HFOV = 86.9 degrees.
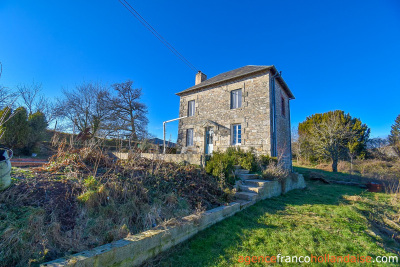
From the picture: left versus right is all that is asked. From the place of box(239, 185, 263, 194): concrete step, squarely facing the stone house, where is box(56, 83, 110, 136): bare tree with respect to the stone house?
left

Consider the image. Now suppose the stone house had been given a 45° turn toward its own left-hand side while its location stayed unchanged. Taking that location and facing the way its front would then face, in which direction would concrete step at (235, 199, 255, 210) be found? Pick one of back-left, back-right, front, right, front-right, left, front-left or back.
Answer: front

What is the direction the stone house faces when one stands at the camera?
facing the viewer and to the left of the viewer

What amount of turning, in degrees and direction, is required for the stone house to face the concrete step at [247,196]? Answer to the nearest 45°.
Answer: approximately 45° to its left

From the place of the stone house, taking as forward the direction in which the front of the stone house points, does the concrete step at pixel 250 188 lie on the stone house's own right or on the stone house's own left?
on the stone house's own left

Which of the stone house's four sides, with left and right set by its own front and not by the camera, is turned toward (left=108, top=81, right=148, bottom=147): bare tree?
right

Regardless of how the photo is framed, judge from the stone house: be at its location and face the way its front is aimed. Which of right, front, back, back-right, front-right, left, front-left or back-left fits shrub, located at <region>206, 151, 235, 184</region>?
front-left

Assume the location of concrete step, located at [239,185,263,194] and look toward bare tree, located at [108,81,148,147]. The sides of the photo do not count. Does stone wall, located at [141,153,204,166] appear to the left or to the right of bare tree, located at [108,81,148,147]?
left

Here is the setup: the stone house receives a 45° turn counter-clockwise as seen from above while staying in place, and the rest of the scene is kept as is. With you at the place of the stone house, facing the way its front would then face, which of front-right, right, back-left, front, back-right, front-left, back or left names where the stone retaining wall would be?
front
